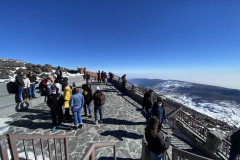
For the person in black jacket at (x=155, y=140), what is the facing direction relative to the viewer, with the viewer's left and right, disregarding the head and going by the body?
facing away from the viewer and to the right of the viewer

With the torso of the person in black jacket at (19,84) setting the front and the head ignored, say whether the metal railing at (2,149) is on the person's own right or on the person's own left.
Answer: on the person's own right

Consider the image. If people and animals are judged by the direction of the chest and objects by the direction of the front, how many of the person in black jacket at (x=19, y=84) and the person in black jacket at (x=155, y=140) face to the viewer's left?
0
